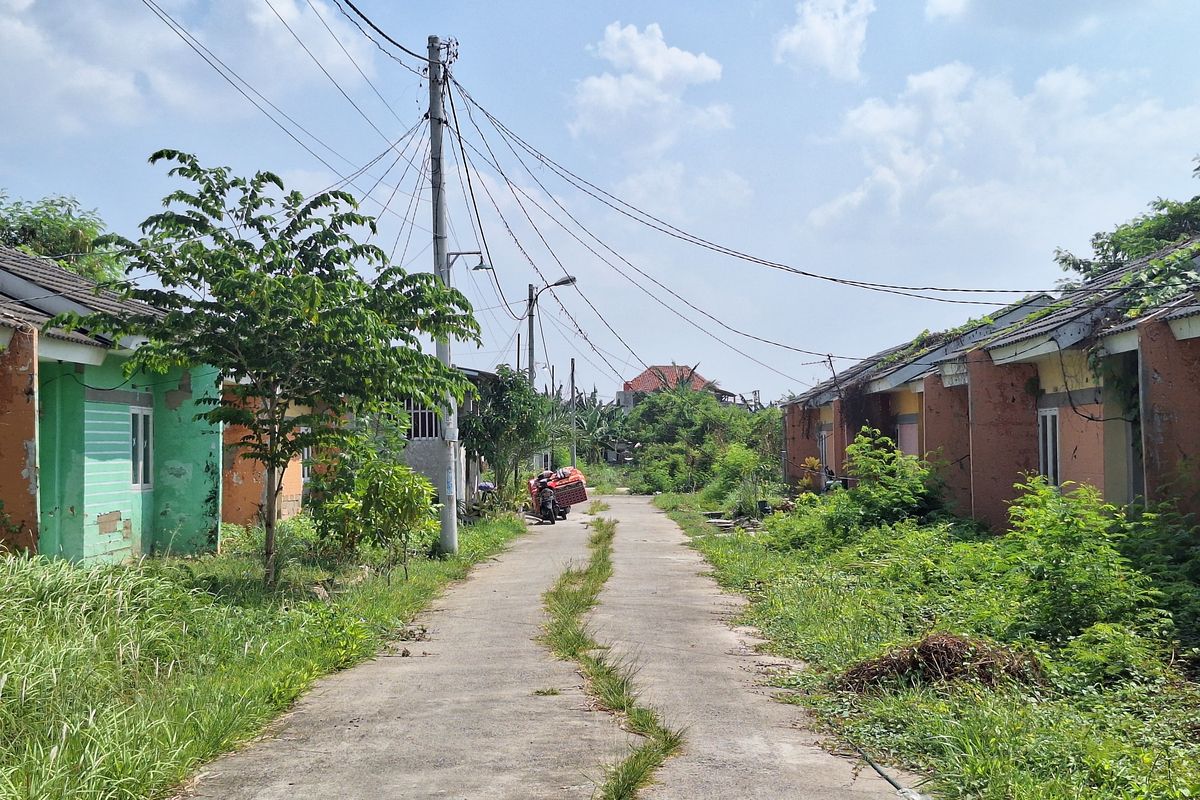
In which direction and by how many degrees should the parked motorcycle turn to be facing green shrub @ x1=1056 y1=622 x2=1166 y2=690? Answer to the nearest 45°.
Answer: approximately 45° to its left

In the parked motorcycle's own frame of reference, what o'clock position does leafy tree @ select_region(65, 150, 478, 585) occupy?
The leafy tree is roughly at 11 o'clock from the parked motorcycle.

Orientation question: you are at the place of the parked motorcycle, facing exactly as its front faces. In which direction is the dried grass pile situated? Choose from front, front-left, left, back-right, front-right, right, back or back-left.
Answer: front-left

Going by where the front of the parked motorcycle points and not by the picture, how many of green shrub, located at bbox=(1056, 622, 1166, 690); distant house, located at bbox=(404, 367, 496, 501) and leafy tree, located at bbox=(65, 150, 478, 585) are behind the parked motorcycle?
0

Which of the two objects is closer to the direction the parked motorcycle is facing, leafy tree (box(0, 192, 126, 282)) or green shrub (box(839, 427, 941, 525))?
the leafy tree

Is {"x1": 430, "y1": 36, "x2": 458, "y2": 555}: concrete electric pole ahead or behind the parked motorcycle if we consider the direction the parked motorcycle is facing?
ahead

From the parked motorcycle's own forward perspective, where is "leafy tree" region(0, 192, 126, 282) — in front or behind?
in front

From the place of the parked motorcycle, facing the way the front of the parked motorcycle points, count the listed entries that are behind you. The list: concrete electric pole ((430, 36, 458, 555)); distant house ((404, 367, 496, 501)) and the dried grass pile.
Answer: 0

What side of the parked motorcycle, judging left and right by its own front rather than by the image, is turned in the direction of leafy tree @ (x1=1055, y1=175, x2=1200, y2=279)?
left

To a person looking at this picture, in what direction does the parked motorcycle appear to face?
facing the viewer and to the left of the viewer
